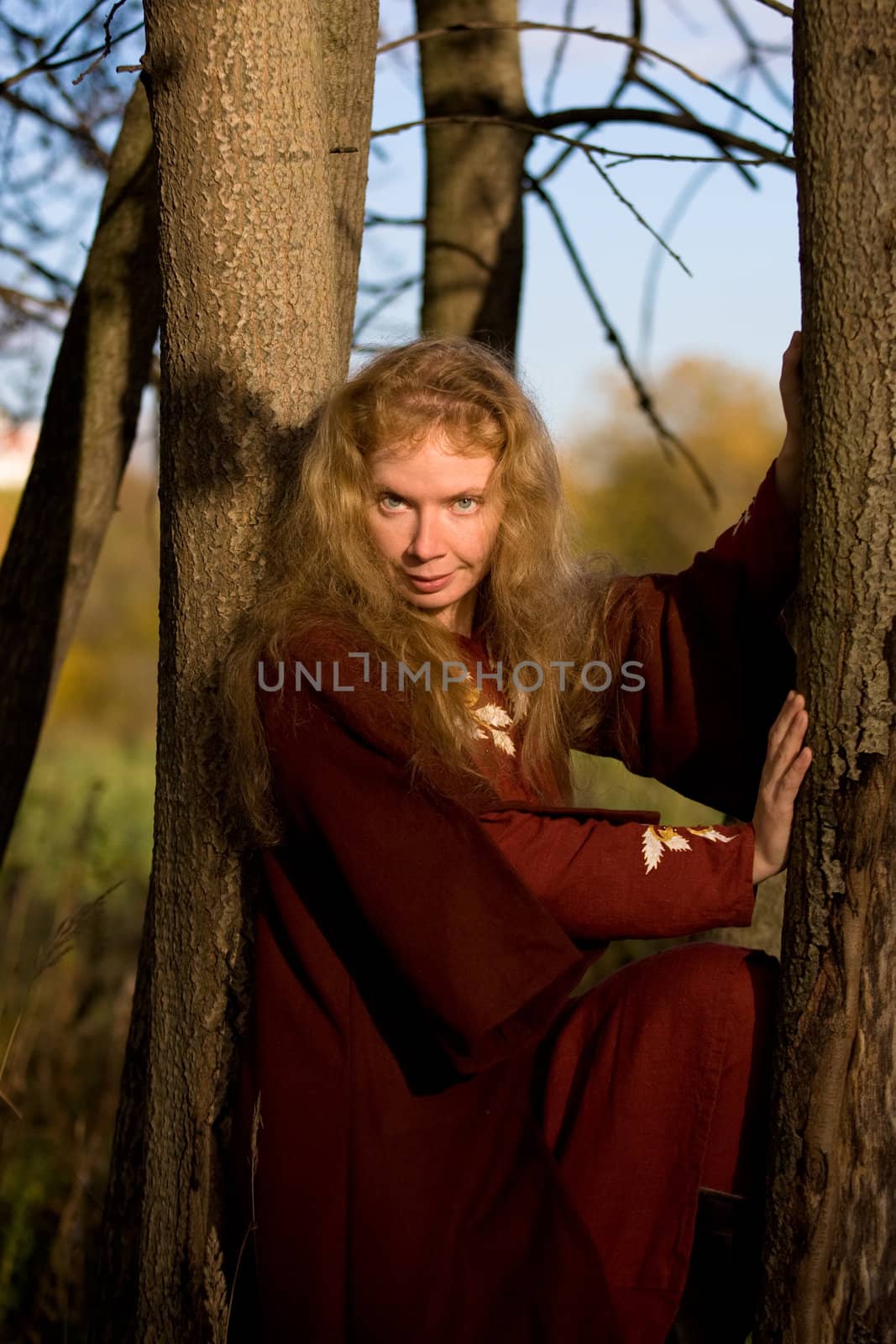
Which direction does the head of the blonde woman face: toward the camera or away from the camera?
toward the camera

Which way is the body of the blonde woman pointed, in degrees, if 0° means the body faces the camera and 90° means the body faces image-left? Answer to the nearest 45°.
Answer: approximately 315°

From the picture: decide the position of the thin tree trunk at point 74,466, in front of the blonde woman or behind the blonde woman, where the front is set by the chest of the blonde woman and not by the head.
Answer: behind
